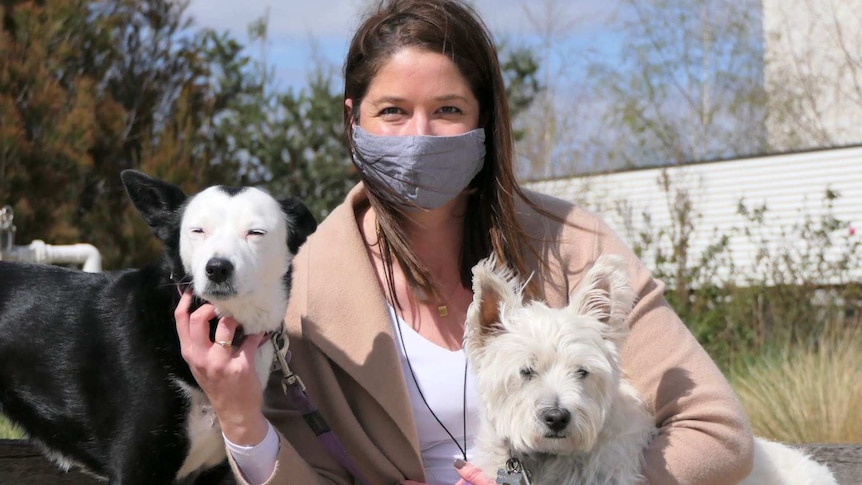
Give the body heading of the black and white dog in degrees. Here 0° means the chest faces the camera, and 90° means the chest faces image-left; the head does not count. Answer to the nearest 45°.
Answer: approximately 315°

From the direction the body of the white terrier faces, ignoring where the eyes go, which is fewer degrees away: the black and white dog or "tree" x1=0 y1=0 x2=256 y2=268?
the black and white dog

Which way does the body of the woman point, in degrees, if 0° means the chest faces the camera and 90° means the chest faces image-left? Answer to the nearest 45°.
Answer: approximately 0°

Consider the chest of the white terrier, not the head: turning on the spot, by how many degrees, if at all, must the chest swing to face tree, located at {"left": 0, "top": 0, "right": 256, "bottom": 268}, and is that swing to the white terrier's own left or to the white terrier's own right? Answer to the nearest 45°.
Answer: approximately 90° to the white terrier's own right

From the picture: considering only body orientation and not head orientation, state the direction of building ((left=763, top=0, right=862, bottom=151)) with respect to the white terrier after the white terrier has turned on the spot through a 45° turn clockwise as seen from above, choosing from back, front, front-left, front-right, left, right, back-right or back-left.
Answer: right

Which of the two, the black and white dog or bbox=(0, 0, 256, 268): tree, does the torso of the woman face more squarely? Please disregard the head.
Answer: the black and white dog

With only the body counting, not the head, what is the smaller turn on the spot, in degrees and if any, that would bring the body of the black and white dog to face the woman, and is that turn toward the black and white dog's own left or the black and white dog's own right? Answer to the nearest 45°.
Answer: approximately 45° to the black and white dog's own left

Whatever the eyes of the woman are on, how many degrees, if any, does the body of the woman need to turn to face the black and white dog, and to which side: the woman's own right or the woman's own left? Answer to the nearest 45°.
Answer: approximately 45° to the woman's own right

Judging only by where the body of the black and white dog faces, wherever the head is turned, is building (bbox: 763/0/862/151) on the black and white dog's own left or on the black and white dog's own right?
on the black and white dog's own left
